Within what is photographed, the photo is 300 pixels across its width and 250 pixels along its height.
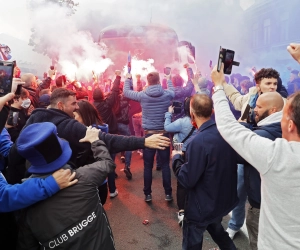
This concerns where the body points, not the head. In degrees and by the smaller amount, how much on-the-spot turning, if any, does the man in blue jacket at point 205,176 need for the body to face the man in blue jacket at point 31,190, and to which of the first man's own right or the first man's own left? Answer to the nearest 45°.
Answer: approximately 90° to the first man's own left

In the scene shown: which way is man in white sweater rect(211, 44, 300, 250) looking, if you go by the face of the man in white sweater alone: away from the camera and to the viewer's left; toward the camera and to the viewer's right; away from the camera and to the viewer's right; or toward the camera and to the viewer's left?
away from the camera and to the viewer's left

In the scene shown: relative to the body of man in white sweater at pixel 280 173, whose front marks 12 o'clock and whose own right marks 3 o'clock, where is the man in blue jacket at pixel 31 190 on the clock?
The man in blue jacket is roughly at 10 o'clock from the man in white sweater.

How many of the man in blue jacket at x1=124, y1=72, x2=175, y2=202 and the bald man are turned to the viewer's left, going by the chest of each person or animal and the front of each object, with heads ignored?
1

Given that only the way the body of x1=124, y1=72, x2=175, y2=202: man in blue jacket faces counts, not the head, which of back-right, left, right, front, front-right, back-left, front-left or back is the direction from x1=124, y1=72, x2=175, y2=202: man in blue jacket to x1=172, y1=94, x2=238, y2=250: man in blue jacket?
back

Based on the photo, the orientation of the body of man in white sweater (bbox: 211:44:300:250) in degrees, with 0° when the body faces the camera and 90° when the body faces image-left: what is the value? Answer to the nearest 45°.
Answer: approximately 135°

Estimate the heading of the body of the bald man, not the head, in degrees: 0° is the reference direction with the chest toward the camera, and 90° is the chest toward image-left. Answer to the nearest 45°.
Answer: approximately 90°

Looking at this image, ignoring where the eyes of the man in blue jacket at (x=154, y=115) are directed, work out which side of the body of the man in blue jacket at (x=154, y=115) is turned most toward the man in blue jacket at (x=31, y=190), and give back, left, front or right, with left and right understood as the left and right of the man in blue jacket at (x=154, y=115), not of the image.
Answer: back

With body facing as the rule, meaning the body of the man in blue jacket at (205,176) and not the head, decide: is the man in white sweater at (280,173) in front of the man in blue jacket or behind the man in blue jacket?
behind

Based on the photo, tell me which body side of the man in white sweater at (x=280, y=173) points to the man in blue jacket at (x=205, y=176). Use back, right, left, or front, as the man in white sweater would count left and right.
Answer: front

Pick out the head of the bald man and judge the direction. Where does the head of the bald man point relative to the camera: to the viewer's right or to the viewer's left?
to the viewer's left
